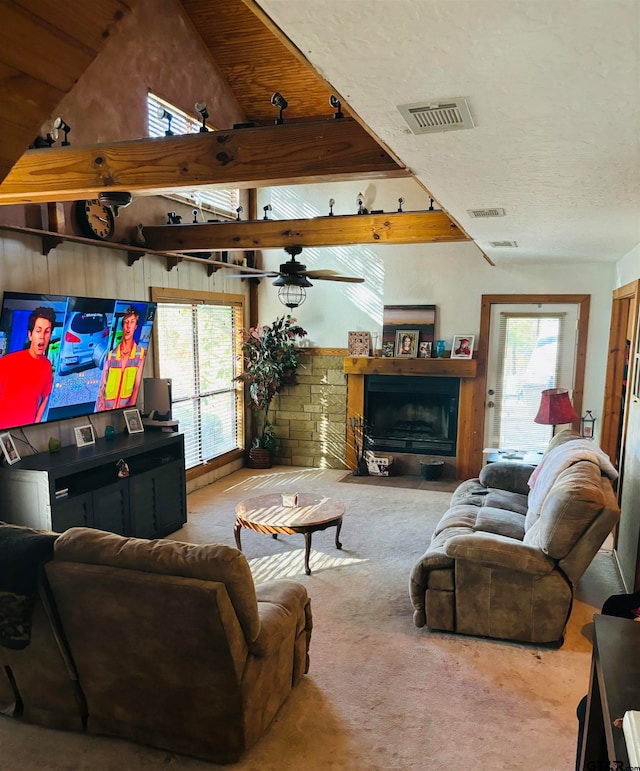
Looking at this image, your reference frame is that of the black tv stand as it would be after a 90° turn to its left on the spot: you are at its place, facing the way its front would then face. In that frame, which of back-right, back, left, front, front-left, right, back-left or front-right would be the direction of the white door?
front-right

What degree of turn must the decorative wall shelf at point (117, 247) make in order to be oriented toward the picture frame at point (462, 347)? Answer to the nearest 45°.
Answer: approximately 45° to its left

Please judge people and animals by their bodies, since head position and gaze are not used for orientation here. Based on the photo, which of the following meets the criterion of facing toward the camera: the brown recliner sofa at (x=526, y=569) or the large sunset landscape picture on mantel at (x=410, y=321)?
the large sunset landscape picture on mantel

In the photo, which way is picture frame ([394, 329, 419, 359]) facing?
toward the camera

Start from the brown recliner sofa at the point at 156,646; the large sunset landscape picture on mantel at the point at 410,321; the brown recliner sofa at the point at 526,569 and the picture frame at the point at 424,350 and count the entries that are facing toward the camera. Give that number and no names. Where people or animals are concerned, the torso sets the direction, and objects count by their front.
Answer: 2

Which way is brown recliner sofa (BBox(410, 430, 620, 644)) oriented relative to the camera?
to the viewer's left

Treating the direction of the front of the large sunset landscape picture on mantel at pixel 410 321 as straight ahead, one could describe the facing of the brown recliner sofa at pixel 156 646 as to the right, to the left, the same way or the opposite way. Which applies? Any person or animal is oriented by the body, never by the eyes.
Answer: the opposite way

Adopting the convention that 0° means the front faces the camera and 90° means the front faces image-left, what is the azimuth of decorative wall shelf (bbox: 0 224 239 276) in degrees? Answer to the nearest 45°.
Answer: approximately 315°

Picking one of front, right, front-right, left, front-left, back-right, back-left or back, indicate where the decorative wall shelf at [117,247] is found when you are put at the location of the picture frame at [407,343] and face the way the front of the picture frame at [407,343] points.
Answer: front-right

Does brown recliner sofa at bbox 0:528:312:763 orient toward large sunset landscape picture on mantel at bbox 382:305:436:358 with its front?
yes

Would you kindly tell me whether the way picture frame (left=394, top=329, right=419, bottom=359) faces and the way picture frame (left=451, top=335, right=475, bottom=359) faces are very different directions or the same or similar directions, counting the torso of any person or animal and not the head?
same or similar directions

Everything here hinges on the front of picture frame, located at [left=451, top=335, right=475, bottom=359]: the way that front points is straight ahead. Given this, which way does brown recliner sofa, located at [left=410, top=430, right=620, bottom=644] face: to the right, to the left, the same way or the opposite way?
to the right

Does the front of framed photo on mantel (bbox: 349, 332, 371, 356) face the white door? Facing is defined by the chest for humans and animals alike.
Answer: no

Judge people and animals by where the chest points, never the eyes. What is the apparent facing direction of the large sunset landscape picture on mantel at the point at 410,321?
toward the camera

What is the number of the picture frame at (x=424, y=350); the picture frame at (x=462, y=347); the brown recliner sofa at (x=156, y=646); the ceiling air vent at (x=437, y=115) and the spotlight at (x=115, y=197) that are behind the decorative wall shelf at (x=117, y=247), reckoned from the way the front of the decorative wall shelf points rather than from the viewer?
0

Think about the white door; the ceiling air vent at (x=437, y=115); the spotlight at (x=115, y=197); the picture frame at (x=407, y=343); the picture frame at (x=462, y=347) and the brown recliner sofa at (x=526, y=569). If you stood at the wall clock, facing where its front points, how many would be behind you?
0

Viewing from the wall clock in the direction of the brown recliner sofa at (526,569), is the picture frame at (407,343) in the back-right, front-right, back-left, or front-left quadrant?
front-left

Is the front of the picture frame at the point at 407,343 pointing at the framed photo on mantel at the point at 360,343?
no

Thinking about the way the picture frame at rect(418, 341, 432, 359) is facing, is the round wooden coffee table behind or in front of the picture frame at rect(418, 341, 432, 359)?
in front

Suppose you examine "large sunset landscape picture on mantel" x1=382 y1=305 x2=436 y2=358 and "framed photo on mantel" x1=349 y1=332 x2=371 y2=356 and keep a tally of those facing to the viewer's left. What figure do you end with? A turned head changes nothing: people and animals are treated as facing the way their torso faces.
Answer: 0

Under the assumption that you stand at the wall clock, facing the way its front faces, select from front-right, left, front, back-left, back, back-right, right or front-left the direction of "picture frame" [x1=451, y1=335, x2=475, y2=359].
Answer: front-left
